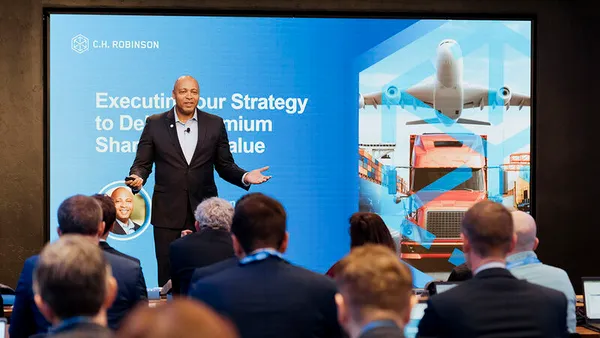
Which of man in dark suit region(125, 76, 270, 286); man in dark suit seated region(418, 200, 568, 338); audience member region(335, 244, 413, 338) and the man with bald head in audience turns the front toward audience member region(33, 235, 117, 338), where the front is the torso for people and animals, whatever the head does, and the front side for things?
the man in dark suit

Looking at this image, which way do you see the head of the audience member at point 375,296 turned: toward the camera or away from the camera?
away from the camera

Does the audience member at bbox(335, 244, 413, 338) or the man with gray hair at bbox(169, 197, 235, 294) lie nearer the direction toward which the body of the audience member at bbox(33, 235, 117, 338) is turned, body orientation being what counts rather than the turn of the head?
the man with gray hair

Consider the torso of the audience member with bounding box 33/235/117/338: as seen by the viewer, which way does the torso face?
away from the camera

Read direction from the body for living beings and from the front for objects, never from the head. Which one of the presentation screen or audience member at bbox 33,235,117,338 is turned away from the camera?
the audience member

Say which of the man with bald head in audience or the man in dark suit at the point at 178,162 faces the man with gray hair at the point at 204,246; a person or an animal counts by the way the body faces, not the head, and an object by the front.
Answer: the man in dark suit

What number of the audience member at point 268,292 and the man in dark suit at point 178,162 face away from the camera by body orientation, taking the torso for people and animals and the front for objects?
1

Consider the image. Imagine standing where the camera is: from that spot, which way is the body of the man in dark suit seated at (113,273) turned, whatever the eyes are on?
away from the camera

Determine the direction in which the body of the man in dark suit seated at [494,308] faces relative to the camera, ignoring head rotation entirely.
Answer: away from the camera

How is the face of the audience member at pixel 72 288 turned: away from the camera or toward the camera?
away from the camera

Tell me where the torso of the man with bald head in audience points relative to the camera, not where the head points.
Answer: away from the camera

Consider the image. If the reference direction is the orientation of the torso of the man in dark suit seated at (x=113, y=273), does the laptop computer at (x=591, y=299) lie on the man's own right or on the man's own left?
on the man's own right

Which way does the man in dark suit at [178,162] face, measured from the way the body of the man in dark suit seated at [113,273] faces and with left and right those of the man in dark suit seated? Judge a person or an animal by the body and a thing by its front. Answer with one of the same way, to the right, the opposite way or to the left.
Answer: the opposite way

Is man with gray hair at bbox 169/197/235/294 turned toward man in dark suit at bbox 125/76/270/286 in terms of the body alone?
yes

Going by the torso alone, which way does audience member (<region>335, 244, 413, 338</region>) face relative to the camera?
away from the camera
